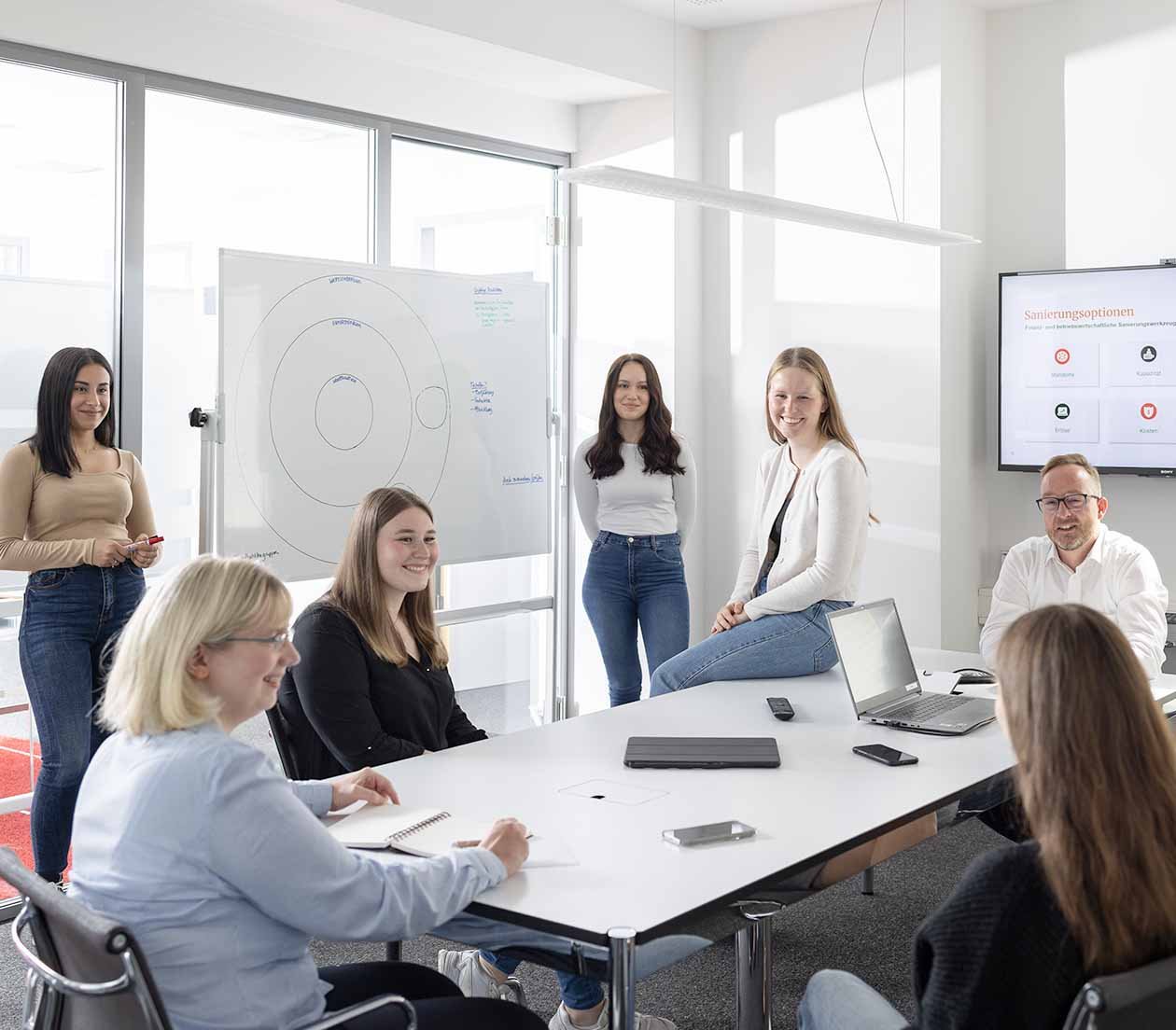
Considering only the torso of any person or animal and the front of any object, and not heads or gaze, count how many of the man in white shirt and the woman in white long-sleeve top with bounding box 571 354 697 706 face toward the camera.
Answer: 2

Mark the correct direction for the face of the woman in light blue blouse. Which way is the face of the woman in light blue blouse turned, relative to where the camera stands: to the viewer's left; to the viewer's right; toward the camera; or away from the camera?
to the viewer's right

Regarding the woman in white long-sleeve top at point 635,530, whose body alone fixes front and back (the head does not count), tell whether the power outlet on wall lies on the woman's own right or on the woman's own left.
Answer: on the woman's own left

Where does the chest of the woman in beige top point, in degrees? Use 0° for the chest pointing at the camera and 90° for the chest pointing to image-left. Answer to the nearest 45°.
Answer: approximately 315°

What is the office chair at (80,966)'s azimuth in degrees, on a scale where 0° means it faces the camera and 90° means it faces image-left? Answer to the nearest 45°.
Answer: approximately 225°

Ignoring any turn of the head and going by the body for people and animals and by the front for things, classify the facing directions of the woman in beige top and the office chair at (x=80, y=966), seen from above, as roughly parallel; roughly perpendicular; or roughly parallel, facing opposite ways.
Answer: roughly perpendicular

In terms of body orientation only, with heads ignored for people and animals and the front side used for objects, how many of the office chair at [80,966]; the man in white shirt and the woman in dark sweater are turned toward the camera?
1

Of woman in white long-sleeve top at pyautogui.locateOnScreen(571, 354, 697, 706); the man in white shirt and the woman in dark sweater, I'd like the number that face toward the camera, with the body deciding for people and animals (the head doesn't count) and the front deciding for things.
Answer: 2

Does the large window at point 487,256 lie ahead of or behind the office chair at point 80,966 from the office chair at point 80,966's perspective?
ahead

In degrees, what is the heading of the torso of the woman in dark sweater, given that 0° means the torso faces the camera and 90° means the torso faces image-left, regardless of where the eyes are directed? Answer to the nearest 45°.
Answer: approximately 135°

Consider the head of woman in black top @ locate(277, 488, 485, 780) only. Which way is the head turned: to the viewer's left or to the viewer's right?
to the viewer's right

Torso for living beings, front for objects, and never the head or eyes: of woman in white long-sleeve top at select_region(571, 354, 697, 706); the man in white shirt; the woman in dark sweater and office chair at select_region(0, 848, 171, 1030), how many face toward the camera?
2

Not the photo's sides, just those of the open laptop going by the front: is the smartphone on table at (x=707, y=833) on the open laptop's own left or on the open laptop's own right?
on the open laptop's own right

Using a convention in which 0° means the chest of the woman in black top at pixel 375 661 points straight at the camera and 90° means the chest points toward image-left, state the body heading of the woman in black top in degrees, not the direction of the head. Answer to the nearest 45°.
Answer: approximately 315°
